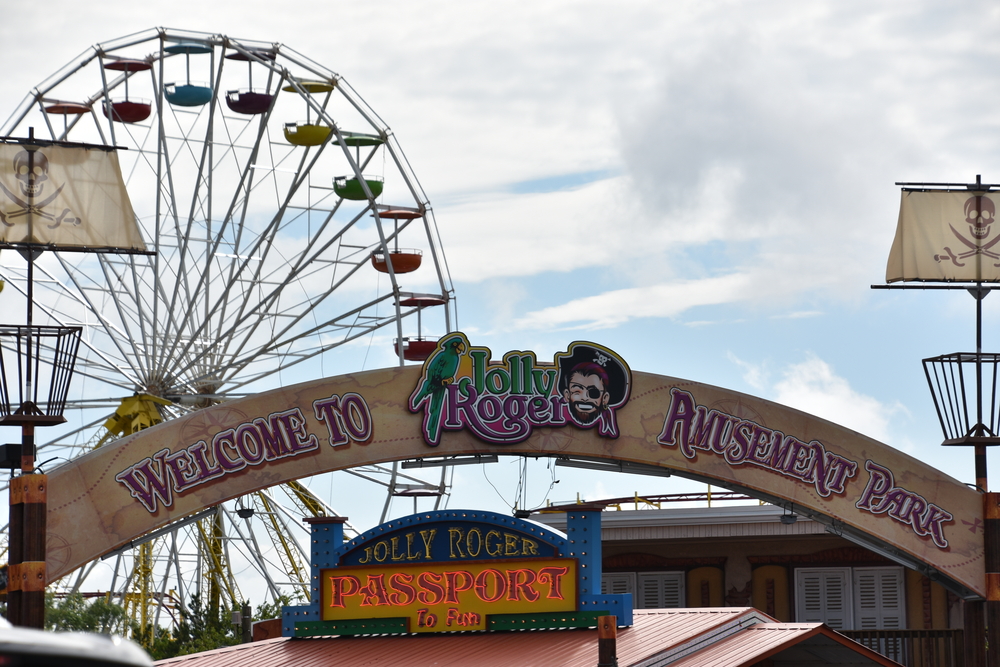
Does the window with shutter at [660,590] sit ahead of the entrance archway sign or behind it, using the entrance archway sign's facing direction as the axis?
behind

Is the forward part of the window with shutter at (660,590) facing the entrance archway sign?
yes

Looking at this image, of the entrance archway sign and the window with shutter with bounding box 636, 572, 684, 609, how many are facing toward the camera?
2

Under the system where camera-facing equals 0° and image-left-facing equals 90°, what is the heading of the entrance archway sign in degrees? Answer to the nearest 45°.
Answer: approximately 0°
